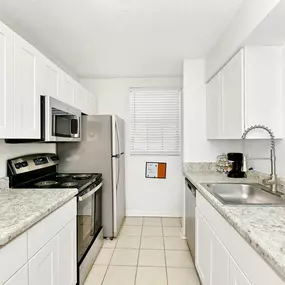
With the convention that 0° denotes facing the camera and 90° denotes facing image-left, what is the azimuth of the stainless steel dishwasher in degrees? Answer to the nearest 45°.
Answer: approximately 90°

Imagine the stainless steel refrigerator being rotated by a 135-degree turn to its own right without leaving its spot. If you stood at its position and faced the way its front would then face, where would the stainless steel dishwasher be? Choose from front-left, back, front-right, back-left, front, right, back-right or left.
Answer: left

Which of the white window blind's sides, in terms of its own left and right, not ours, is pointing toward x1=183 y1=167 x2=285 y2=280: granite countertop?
front

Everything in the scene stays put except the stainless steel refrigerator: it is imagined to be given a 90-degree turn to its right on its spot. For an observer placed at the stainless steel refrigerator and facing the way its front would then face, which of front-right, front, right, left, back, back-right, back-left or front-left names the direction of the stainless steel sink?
front-left

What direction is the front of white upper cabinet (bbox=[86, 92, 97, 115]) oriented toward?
to the viewer's right

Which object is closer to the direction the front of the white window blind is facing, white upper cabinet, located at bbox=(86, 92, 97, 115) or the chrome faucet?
the chrome faucet

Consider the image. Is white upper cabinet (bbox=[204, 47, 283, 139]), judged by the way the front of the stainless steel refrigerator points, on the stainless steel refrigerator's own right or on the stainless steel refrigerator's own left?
on the stainless steel refrigerator's own right

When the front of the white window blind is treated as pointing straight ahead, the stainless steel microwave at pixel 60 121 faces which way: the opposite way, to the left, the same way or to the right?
to the left

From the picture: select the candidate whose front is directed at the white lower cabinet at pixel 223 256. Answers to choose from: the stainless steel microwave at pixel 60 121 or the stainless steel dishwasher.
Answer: the stainless steel microwave

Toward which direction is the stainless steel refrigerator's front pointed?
to the viewer's right

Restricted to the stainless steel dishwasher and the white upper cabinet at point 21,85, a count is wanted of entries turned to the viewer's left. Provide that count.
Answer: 1

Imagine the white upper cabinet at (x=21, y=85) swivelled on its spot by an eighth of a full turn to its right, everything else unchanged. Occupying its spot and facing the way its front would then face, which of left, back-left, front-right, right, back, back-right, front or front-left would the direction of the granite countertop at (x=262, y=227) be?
front-left

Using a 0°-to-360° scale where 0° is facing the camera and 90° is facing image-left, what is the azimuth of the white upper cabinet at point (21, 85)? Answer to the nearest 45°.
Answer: approximately 315°
